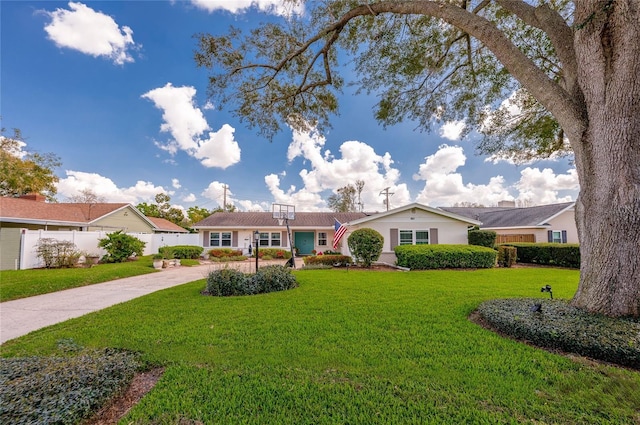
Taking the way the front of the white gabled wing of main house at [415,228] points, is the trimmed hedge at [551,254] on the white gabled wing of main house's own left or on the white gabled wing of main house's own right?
on the white gabled wing of main house's own left

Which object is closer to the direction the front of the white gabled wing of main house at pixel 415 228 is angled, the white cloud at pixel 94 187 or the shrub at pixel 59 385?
the shrub

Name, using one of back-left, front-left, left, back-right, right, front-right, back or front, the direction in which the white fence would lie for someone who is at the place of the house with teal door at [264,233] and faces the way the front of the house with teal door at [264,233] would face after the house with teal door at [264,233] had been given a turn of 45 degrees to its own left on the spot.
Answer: right

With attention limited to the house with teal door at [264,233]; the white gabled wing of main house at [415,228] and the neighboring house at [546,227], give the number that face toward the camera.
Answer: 3

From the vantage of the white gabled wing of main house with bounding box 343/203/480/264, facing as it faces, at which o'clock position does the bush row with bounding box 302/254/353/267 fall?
The bush row is roughly at 2 o'clock from the white gabled wing of main house.

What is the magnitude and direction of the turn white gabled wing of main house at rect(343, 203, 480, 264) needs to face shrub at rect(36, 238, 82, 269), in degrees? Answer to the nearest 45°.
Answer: approximately 45° to its right

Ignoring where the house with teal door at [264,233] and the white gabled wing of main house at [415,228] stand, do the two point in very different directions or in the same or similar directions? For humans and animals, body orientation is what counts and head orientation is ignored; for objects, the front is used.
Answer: same or similar directions

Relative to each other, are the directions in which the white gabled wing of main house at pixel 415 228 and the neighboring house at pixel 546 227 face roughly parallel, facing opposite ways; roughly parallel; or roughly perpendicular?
roughly parallel

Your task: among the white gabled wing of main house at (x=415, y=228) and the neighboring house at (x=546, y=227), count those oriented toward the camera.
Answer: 2

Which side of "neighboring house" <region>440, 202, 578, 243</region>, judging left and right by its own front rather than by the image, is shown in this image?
front

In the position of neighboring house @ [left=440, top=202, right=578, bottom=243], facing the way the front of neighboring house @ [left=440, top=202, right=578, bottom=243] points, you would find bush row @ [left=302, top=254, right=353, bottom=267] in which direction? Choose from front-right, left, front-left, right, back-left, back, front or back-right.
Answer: front-right

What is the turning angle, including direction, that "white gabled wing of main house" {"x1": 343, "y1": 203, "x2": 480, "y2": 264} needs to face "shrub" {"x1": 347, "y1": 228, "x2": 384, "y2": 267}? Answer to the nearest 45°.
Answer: approximately 45° to its right

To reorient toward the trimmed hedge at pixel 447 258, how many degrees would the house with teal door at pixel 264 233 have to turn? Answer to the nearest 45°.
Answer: approximately 45° to its left

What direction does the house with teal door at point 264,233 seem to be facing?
toward the camera
